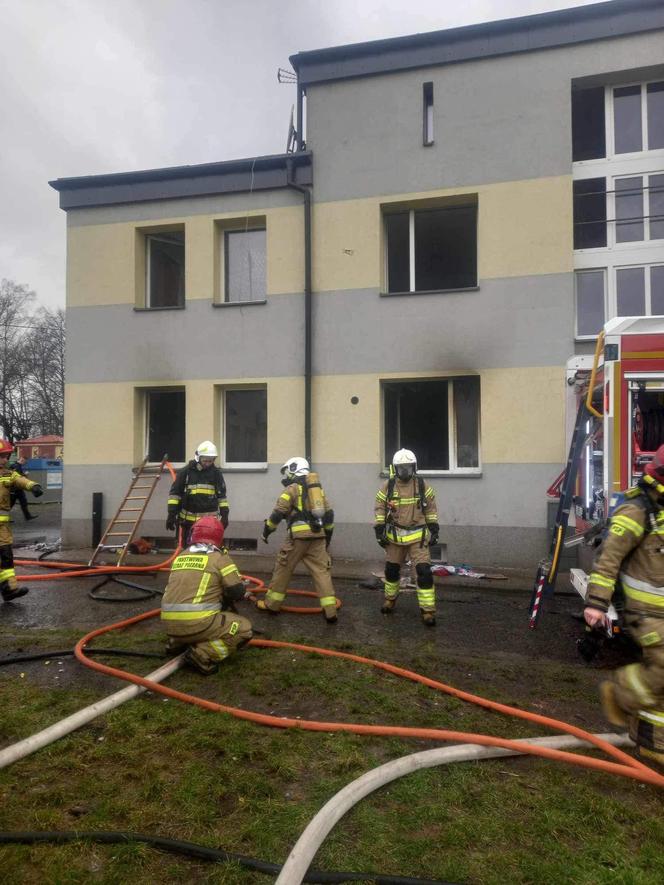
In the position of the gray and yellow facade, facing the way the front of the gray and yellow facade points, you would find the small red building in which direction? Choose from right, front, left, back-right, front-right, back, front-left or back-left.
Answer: back-right

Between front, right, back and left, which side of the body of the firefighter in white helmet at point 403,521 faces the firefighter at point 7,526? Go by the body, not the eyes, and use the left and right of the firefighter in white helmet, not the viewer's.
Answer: right

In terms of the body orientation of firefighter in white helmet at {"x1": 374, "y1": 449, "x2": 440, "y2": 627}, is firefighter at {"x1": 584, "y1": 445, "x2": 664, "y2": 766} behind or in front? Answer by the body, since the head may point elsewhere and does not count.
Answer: in front

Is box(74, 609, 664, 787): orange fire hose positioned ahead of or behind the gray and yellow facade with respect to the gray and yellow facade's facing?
ahead

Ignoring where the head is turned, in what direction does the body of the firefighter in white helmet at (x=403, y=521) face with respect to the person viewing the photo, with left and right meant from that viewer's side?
facing the viewer

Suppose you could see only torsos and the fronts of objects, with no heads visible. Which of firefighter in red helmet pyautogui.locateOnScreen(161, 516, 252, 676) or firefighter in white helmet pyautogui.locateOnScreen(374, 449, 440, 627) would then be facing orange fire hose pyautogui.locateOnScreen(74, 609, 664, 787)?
the firefighter in white helmet

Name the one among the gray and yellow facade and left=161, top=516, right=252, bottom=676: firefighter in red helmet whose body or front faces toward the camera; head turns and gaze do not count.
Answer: the gray and yellow facade

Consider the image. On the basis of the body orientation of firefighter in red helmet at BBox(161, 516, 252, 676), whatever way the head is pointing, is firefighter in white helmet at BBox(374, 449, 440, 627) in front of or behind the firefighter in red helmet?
in front

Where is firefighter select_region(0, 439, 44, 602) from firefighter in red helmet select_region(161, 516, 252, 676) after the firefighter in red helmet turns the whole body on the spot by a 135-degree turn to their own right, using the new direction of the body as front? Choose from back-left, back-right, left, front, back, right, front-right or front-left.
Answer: back-right

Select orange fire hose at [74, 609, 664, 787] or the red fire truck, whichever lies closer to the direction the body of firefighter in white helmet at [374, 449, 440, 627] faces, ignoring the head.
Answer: the orange fire hose

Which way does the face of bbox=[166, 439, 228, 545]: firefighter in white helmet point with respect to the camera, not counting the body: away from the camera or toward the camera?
toward the camera

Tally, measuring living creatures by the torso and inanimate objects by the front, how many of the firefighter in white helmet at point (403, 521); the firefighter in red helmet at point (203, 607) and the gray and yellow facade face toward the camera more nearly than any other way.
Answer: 2

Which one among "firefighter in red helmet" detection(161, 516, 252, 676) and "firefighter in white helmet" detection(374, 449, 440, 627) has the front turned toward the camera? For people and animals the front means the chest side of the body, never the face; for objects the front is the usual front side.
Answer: the firefighter in white helmet

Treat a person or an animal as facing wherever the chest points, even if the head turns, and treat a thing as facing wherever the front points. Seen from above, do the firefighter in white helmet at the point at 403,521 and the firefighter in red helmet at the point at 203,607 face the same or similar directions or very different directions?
very different directions

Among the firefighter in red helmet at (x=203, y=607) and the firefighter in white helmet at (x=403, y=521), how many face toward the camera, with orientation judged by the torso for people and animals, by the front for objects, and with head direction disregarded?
1

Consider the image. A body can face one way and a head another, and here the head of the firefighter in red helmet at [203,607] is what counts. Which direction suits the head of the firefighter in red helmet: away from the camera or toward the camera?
away from the camera

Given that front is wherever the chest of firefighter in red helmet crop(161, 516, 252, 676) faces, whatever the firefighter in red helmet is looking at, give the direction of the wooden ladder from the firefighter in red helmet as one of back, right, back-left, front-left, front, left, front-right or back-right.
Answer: front-left

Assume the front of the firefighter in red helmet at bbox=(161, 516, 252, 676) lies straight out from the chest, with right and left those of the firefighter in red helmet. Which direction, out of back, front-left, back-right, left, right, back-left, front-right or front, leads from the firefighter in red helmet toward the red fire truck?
front-right

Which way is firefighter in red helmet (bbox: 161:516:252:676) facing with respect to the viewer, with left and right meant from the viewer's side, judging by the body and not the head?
facing away from the viewer and to the right of the viewer

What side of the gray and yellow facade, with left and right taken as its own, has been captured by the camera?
front
